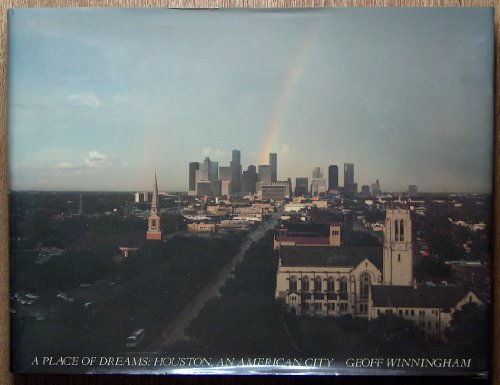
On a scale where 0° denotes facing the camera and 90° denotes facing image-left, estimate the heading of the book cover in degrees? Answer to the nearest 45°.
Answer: approximately 0°
